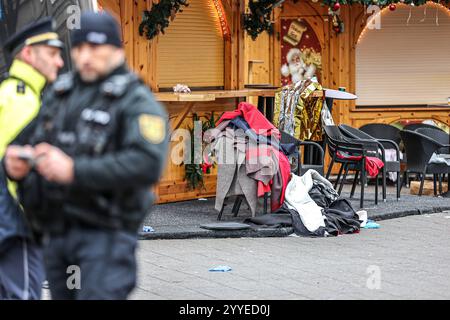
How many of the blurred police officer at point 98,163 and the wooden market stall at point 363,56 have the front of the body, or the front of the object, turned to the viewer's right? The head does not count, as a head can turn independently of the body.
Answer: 0

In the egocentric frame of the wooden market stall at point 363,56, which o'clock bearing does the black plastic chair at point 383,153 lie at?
The black plastic chair is roughly at 12 o'clock from the wooden market stall.

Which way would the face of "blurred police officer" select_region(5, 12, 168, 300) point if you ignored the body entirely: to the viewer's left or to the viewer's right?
to the viewer's left

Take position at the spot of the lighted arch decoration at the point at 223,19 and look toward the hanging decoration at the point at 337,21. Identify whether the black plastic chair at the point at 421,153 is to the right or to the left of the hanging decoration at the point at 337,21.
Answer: right

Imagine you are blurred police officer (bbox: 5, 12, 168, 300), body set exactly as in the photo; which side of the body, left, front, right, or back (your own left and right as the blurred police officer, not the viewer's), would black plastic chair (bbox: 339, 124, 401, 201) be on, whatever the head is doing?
back

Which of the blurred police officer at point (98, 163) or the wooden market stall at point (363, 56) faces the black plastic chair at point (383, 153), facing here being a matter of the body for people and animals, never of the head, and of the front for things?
the wooden market stall

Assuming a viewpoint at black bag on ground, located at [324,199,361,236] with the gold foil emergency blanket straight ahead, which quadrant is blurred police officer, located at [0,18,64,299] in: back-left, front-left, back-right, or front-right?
back-left

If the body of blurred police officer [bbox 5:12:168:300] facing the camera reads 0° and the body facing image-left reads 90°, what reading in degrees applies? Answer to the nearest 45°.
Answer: approximately 45°
